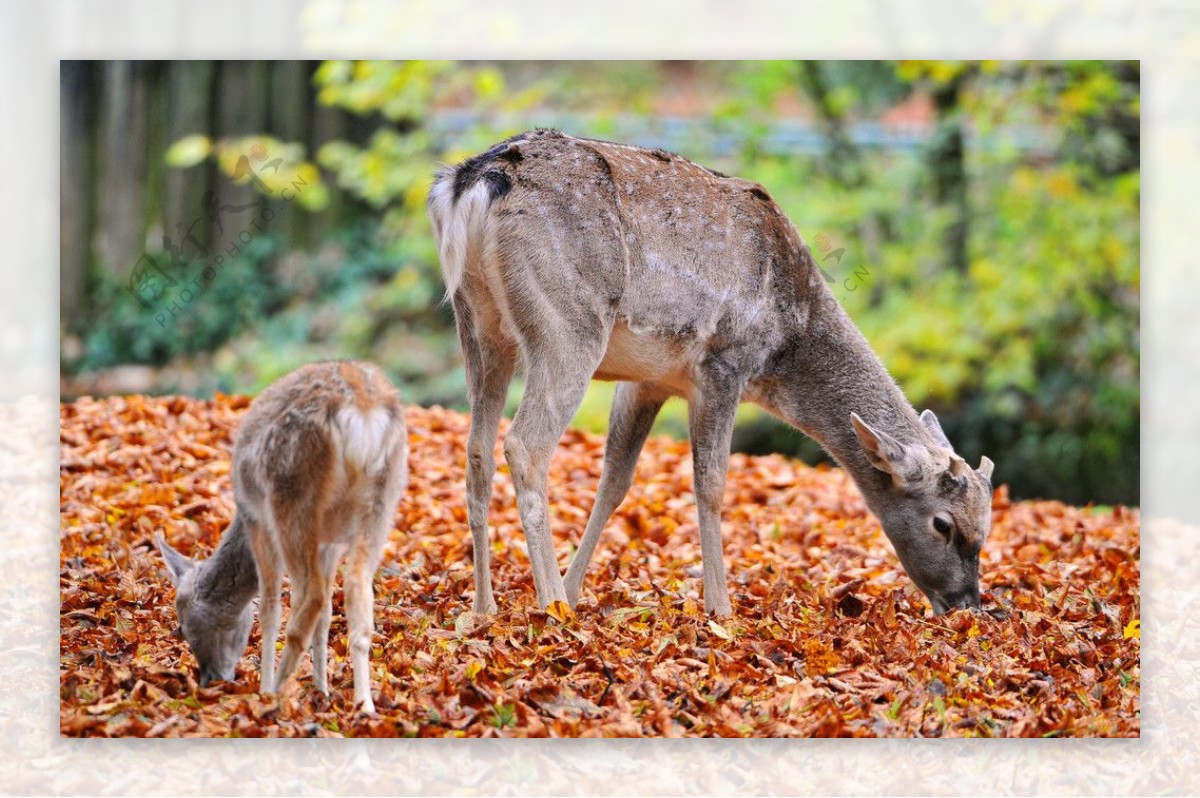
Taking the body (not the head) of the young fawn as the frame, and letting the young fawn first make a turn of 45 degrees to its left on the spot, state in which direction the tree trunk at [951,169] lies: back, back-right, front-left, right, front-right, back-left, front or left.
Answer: back-right

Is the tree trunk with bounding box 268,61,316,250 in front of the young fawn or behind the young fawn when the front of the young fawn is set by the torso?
in front

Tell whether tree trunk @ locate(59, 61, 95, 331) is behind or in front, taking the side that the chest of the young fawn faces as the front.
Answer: in front

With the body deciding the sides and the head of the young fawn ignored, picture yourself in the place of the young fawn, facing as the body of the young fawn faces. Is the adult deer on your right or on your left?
on your right

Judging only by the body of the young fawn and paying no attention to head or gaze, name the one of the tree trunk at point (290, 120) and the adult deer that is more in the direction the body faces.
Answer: the tree trunk

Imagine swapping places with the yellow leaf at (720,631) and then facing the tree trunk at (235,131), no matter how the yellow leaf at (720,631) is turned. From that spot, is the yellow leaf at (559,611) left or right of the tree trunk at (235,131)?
left

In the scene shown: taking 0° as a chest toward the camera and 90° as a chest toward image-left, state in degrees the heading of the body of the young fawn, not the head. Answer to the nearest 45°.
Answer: approximately 135°

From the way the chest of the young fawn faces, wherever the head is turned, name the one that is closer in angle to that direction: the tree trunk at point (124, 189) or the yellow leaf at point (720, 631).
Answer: the tree trunk

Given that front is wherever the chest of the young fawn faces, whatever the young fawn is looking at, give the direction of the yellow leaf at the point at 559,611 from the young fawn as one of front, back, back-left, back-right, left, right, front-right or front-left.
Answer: right

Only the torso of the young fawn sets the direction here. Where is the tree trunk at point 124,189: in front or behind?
in front

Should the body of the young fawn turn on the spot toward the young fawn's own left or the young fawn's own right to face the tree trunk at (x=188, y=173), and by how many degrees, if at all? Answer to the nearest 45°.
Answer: approximately 45° to the young fawn's own right

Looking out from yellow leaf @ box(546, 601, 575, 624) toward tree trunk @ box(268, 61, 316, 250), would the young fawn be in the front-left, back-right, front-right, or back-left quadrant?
back-left

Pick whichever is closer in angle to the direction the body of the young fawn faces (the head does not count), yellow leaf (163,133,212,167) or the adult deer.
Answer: the yellow leaf
